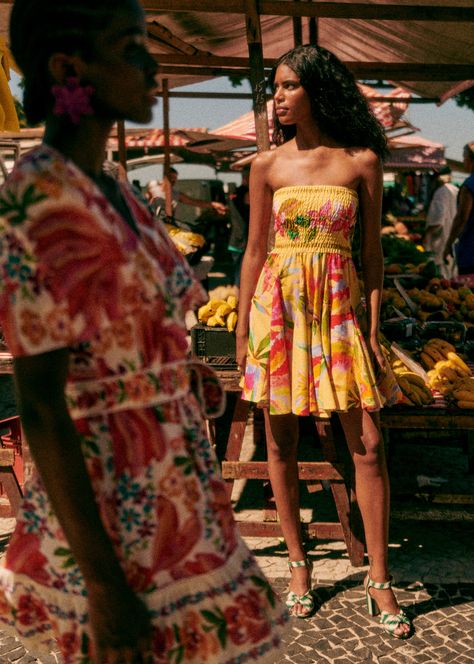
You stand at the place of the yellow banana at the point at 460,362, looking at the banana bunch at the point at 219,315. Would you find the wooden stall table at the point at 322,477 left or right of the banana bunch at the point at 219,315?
left

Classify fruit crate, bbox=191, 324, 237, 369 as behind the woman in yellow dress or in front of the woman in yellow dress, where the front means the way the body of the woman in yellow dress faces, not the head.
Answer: behind

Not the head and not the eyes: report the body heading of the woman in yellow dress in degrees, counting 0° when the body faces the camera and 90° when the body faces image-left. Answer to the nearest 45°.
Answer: approximately 0°

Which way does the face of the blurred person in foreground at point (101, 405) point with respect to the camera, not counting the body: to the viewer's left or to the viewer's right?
to the viewer's right
